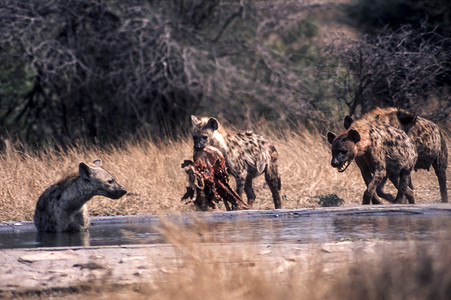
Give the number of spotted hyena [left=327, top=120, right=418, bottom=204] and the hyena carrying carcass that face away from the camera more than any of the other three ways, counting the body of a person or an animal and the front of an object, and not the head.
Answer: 0

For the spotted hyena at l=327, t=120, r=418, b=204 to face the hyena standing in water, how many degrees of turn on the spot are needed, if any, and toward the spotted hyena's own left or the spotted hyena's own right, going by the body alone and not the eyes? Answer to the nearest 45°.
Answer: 0° — it already faces it

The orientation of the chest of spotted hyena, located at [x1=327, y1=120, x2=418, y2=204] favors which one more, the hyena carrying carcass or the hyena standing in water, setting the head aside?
the hyena standing in water

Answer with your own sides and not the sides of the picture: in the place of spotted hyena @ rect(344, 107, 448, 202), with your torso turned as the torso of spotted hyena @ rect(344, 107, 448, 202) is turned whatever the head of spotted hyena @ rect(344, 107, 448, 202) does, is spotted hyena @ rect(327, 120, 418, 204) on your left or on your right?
on your left

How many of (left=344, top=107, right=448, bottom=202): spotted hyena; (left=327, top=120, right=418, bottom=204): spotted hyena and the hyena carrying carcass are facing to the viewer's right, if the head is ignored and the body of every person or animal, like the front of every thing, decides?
0

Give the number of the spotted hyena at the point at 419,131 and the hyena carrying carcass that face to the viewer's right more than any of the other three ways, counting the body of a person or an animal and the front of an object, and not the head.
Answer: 0

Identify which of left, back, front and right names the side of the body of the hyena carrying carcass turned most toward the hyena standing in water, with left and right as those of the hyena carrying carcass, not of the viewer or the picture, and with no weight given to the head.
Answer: front

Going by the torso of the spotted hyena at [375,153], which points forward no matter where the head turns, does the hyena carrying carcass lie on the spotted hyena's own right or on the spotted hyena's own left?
on the spotted hyena's own right

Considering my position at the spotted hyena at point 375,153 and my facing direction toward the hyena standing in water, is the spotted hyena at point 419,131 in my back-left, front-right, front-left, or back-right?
back-right

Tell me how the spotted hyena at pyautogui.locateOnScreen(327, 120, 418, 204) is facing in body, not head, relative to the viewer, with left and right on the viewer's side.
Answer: facing the viewer and to the left of the viewer

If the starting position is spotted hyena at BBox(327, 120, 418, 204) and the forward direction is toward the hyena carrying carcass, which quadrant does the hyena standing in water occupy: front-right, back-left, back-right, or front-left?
front-left

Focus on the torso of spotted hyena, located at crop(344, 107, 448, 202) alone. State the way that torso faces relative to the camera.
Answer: to the viewer's left

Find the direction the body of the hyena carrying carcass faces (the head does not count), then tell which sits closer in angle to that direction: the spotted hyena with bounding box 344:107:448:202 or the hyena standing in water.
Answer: the hyena standing in water

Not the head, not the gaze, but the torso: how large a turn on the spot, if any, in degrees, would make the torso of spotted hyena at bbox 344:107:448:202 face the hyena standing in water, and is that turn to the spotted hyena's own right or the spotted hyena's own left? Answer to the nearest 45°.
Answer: approximately 45° to the spotted hyena's own left
